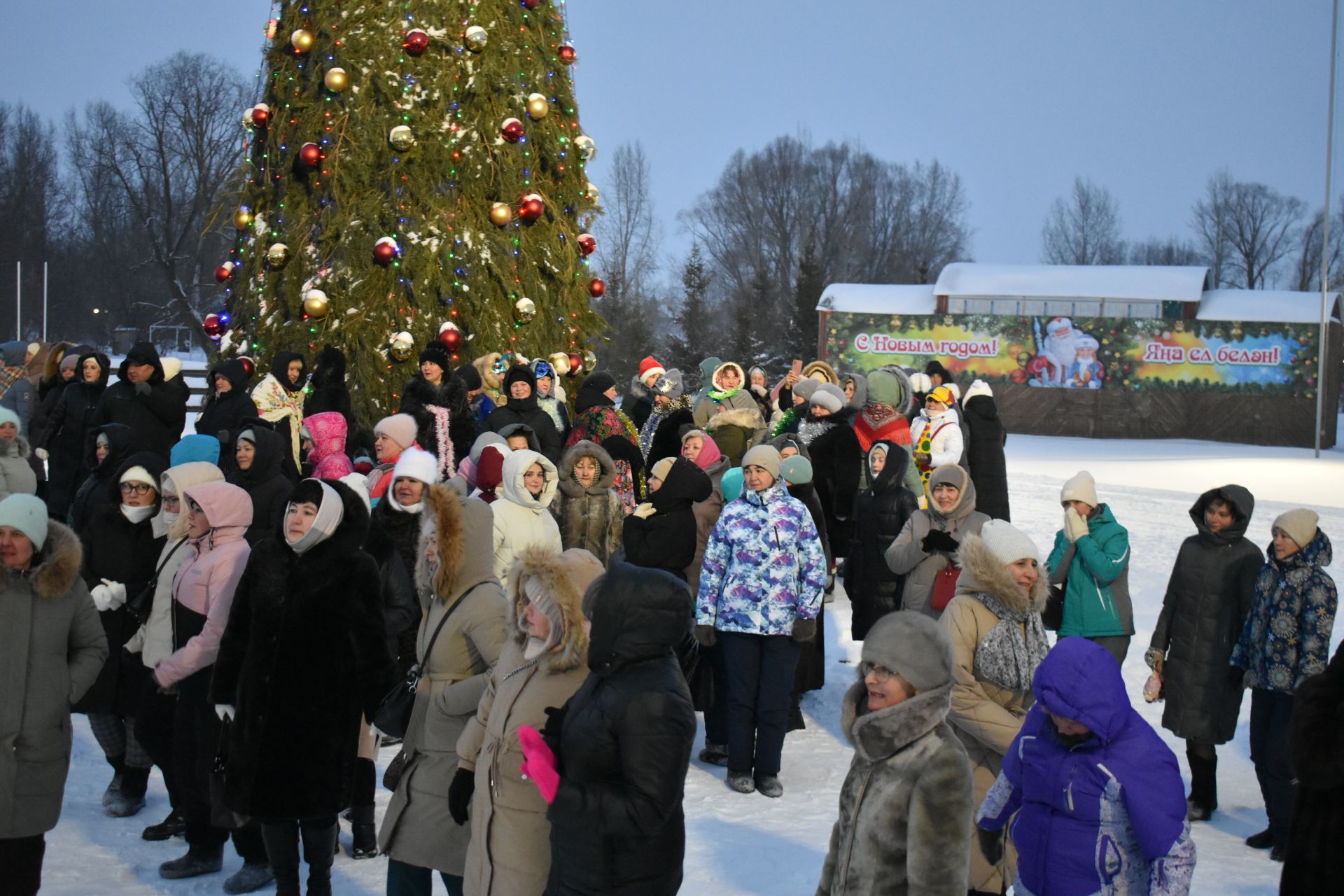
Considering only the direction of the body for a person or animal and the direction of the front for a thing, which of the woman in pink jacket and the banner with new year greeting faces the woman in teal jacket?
the banner with new year greeting

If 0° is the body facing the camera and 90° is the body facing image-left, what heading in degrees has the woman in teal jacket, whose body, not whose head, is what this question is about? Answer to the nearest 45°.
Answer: approximately 45°

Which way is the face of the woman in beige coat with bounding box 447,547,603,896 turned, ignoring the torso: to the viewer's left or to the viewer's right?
to the viewer's left

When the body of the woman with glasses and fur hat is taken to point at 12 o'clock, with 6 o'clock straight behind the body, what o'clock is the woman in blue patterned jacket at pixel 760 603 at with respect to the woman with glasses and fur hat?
The woman in blue patterned jacket is roughly at 4 o'clock from the woman with glasses and fur hat.

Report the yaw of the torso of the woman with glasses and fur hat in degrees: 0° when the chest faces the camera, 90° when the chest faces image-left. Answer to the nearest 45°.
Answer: approximately 45°

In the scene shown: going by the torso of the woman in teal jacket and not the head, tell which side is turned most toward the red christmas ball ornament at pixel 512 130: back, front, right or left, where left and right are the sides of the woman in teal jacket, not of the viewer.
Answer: right

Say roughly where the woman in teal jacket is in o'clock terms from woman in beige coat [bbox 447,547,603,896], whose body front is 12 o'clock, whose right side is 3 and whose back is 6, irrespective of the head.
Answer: The woman in teal jacket is roughly at 6 o'clock from the woman in beige coat.
